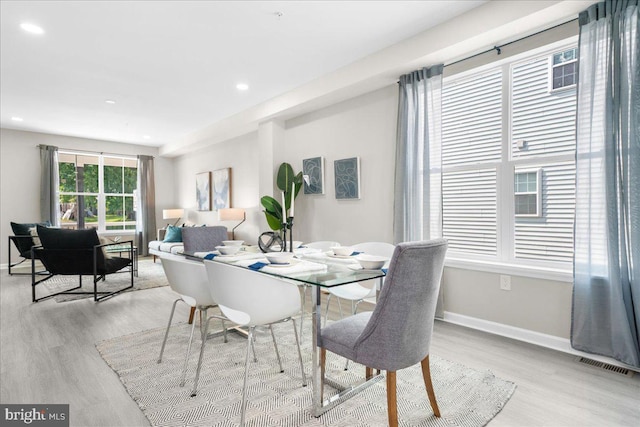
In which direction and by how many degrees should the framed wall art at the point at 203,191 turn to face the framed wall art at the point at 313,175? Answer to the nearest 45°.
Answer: approximately 90° to its left

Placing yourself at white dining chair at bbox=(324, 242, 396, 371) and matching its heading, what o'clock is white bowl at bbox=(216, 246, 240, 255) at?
The white bowl is roughly at 1 o'clock from the white dining chair.

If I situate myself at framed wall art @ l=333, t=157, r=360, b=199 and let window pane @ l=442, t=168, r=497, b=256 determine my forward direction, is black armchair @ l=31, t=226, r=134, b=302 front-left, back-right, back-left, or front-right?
back-right

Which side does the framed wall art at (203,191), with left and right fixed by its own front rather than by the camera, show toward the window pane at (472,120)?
left

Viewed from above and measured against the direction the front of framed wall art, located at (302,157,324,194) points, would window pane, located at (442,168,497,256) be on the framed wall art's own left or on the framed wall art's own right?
on the framed wall art's own left

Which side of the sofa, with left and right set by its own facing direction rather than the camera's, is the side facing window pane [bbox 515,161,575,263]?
left

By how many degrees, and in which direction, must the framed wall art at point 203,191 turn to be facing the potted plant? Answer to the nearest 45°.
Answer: approximately 45° to its left

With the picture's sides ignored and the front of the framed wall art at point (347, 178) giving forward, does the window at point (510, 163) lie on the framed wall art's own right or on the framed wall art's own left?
on the framed wall art's own left

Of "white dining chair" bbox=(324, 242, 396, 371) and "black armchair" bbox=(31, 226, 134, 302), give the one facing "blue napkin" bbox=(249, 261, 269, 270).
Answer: the white dining chair

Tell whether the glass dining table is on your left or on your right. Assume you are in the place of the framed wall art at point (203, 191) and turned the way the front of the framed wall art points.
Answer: on your left
